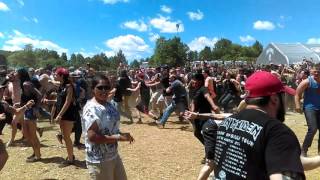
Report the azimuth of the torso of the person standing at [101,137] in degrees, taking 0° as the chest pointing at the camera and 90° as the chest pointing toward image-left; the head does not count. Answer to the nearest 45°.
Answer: approximately 315°

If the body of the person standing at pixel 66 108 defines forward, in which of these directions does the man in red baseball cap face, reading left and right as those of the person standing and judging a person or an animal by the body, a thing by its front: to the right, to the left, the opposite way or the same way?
the opposite way

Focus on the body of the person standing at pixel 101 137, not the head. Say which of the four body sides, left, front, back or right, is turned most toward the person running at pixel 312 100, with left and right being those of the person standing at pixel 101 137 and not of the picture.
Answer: left

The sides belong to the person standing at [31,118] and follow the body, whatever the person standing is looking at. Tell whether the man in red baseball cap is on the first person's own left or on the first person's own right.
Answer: on the first person's own left

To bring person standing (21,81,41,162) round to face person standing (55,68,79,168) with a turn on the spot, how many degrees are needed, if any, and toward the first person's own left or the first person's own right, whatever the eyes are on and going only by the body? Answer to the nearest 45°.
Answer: approximately 135° to the first person's own left

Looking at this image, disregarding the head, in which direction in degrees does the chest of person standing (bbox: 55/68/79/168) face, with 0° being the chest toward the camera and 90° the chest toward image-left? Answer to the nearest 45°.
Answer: approximately 90°
